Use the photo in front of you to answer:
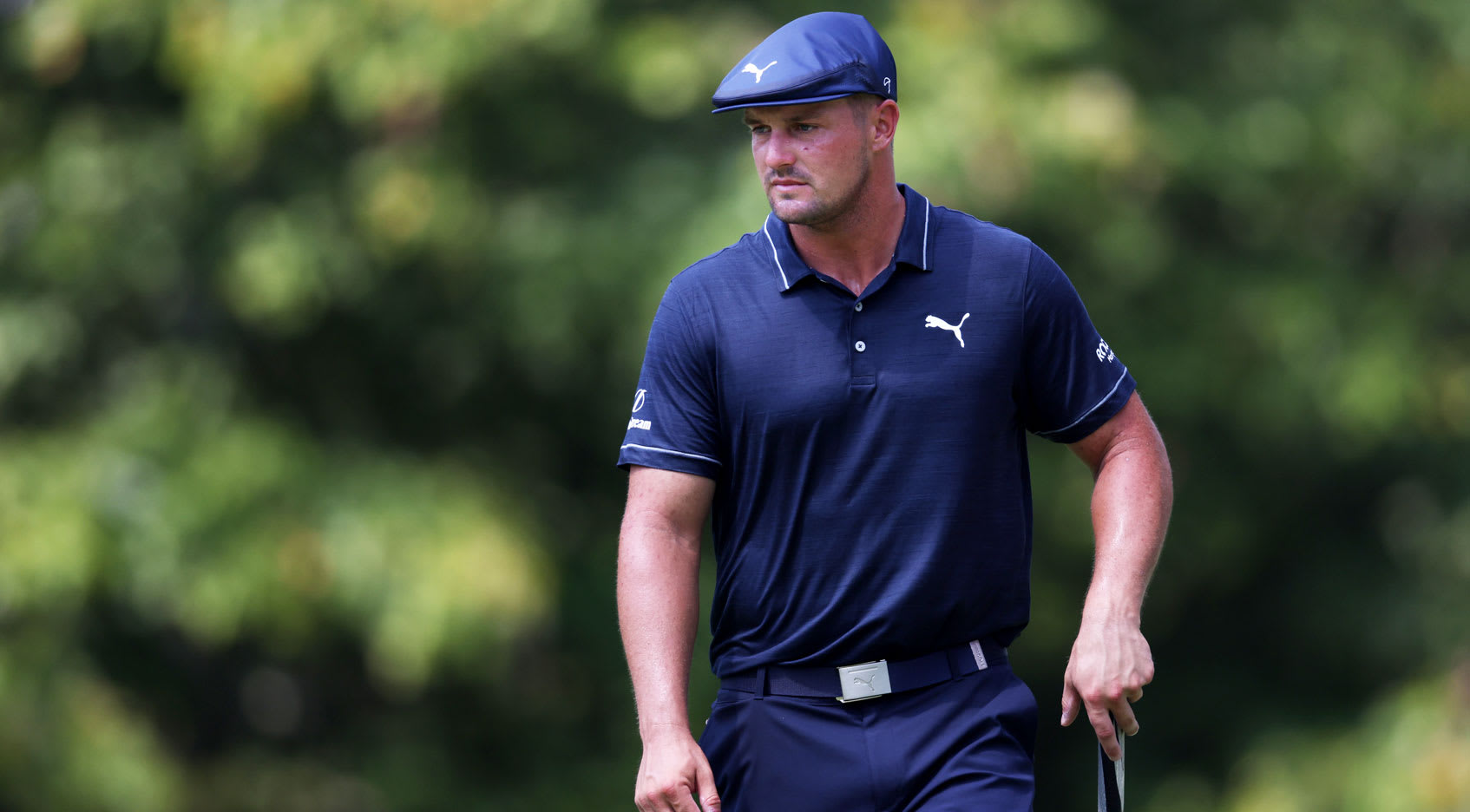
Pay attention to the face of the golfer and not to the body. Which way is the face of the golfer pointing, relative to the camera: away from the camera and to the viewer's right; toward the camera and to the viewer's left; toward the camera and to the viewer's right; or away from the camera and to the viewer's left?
toward the camera and to the viewer's left

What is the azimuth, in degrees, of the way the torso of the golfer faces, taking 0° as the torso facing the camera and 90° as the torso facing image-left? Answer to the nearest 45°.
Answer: approximately 0°
